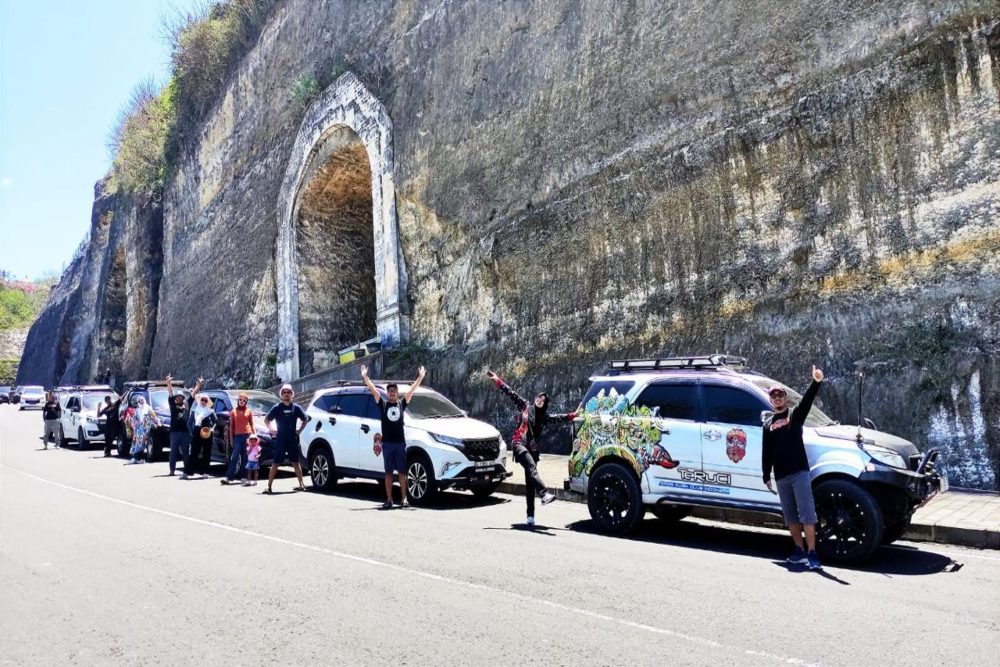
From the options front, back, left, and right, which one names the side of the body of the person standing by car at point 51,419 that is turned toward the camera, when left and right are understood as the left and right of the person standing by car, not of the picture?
front

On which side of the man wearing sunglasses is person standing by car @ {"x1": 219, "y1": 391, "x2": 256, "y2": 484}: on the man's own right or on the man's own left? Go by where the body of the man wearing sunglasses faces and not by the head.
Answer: on the man's own right

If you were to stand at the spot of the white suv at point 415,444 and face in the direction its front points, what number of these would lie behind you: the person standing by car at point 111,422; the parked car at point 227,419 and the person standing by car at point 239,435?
3

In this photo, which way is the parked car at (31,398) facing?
toward the camera

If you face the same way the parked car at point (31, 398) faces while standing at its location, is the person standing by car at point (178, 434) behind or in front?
in front

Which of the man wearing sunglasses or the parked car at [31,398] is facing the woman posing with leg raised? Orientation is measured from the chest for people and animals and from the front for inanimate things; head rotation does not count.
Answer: the parked car

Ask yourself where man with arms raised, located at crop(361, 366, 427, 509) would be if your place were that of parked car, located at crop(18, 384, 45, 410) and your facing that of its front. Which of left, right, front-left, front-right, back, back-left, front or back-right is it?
front

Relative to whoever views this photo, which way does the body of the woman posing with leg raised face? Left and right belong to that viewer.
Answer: facing the viewer

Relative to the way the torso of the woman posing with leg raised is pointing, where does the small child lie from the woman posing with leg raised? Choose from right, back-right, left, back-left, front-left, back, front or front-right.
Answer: back-right

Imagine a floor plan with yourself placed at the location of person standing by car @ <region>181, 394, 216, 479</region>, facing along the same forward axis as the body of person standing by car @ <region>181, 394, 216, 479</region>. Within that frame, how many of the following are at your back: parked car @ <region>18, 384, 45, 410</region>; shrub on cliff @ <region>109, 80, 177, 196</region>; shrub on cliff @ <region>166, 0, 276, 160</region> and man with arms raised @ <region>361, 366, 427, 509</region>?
3

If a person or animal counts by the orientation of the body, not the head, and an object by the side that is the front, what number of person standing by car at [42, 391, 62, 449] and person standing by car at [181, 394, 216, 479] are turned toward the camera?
2

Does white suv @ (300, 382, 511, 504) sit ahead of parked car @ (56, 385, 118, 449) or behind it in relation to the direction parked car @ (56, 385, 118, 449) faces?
ahead

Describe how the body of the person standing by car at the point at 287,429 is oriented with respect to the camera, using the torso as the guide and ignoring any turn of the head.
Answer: toward the camera

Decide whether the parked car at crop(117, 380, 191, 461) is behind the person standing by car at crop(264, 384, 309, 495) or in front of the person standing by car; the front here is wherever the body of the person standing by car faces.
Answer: behind

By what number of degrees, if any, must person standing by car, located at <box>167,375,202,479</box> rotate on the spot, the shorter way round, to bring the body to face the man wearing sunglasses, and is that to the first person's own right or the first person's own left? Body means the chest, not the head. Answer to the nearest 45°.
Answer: approximately 45° to the first person's own left
